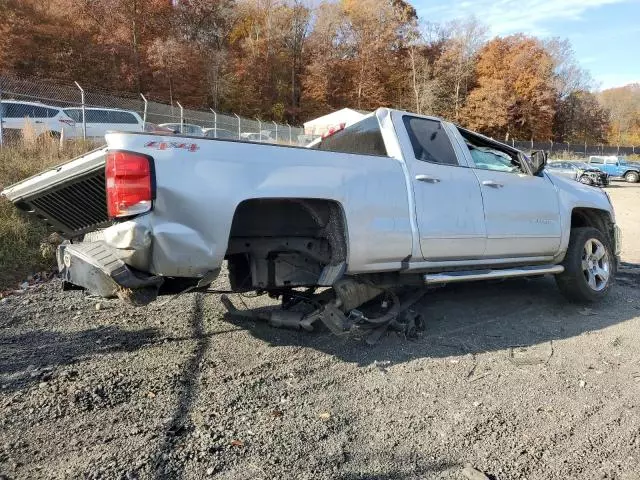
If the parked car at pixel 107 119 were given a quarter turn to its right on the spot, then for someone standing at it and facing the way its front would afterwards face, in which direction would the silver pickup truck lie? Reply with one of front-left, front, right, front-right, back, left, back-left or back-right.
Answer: back

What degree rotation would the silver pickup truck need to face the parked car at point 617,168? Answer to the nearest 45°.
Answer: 0° — it already faces it

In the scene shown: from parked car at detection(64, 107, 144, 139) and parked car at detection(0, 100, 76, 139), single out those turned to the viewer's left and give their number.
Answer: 2

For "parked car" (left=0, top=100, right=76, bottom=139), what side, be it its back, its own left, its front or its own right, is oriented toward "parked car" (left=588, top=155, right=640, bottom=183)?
back

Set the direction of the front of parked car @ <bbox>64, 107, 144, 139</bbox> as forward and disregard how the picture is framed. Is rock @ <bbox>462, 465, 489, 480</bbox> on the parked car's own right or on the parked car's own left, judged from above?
on the parked car's own left

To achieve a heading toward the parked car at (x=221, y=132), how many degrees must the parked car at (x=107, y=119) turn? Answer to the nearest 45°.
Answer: approximately 135° to its right

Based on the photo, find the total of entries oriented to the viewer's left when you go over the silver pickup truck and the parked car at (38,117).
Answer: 1

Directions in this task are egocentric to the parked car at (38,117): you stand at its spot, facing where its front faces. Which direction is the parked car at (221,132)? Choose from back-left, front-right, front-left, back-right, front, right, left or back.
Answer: back-right

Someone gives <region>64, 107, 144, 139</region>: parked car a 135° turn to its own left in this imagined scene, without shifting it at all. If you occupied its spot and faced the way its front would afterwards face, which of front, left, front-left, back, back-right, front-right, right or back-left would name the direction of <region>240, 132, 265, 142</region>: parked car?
left

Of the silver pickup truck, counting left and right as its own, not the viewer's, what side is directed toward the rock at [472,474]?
right

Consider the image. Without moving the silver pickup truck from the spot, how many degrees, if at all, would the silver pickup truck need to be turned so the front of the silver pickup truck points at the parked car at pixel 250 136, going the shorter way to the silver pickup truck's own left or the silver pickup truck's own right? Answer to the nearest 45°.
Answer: approximately 45° to the silver pickup truck's own left

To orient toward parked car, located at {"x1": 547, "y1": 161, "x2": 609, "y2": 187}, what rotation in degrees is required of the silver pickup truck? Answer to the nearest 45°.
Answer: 0° — it already faces it

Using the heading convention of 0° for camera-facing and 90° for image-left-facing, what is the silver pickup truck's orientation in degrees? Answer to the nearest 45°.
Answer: approximately 225°

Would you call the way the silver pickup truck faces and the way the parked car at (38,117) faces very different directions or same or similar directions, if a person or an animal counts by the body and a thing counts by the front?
very different directions

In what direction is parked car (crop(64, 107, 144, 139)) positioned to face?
to the viewer's left

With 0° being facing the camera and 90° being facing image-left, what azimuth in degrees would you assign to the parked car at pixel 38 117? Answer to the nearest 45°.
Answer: approximately 90°

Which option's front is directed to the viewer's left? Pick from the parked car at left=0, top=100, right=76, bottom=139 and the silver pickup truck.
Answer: the parked car

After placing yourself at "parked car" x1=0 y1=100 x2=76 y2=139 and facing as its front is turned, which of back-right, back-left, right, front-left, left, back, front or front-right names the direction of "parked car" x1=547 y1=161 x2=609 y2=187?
back
